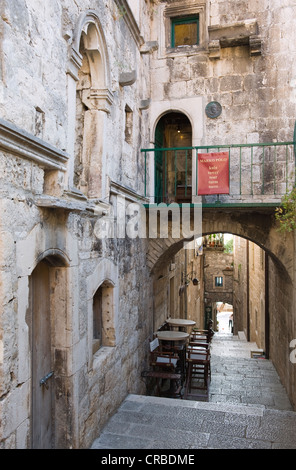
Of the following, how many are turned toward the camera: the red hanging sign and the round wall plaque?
2

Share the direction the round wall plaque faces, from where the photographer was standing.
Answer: facing the viewer

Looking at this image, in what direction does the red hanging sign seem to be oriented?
toward the camera
